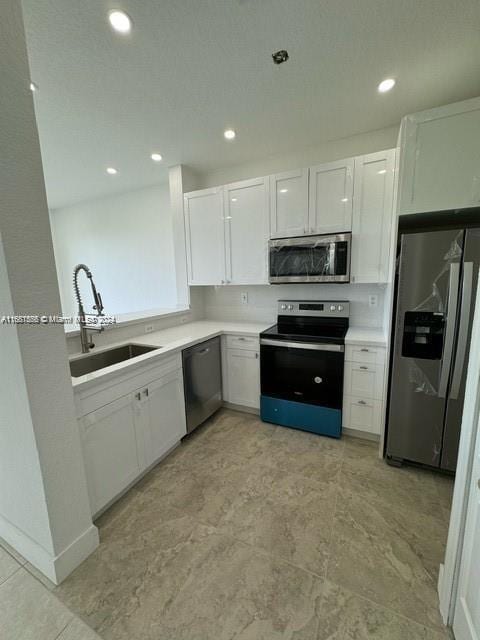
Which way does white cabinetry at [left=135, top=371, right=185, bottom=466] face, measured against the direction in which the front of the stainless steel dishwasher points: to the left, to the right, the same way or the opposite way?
the same way

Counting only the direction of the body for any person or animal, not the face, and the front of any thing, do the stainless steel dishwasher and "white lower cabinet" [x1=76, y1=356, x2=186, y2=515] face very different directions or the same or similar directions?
same or similar directions

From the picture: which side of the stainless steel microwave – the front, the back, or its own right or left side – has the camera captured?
front

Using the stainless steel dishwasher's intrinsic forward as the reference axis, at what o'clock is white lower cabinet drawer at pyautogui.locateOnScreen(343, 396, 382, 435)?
The white lower cabinet drawer is roughly at 11 o'clock from the stainless steel dishwasher.

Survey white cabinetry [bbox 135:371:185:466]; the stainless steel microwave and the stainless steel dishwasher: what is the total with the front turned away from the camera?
0

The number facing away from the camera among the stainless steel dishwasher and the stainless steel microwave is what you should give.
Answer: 0

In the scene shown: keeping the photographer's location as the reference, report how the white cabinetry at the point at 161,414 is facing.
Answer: facing the viewer and to the right of the viewer

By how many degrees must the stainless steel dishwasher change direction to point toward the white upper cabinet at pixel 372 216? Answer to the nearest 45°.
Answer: approximately 45° to its left

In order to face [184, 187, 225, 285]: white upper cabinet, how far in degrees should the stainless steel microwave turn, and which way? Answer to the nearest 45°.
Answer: approximately 90° to its right

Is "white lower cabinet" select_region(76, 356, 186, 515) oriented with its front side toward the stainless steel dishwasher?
no

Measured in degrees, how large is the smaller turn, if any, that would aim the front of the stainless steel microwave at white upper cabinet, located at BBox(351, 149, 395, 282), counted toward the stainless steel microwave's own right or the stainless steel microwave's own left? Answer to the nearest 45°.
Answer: approximately 90° to the stainless steel microwave's own left

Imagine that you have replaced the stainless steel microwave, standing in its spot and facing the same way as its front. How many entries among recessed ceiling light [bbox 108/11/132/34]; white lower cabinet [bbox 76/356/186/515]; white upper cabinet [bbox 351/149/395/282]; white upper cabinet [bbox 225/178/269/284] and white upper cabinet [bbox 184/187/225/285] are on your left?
1

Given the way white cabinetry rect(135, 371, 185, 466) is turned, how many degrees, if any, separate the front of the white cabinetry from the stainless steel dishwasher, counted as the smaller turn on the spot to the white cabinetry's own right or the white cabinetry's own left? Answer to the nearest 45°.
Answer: approximately 90° to the white cabinetry's own left

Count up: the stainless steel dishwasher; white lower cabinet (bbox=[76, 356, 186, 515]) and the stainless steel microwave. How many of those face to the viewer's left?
0

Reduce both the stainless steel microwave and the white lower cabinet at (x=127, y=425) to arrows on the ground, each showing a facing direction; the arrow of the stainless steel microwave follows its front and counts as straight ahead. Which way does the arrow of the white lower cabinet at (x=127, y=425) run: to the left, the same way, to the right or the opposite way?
to the left

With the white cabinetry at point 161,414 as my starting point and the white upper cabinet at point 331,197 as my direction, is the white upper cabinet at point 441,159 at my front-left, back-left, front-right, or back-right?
front-right
